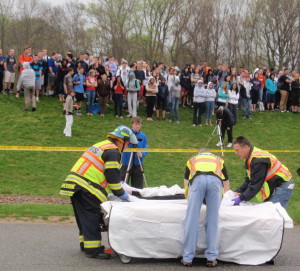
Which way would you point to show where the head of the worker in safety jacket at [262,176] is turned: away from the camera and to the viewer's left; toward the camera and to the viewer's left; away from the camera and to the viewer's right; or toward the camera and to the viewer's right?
toward the camera and to the viewer's left

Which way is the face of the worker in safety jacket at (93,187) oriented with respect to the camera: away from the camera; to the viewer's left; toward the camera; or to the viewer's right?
to the viewer's right

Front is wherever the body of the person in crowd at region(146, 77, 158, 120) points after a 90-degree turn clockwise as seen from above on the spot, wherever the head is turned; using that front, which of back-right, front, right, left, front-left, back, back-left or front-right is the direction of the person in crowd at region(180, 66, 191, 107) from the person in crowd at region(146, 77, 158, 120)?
back-right

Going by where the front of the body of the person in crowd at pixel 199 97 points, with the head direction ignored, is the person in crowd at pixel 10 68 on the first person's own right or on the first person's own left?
on the first person's own right

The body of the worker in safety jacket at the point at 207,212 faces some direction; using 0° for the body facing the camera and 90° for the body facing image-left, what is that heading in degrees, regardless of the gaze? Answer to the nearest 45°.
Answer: approximately 180°

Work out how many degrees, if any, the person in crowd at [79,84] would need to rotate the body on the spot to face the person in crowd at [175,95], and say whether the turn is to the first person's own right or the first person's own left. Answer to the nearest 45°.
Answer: approximately 90° to the first person's own left

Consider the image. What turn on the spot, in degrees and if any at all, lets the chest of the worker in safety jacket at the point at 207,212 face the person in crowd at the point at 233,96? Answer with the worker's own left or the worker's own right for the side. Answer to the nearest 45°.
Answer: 0° — they already face them

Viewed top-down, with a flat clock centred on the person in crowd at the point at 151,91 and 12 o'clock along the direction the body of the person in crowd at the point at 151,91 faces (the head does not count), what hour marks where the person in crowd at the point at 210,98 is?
the person in crowd at the point at 210,98 is roughly at 9 o'clock from the person in crowd at the point at 151,91.

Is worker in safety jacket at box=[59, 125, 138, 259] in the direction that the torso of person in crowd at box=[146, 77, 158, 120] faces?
yes
